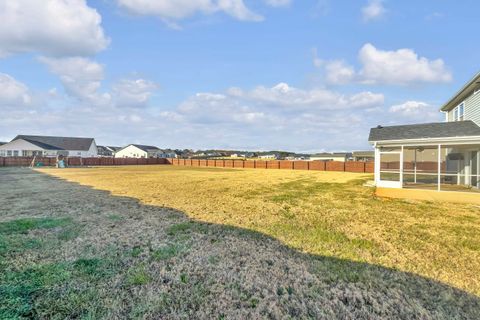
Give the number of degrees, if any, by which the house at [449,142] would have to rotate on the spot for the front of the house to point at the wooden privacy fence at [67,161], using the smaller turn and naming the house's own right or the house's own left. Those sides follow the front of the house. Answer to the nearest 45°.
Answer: approximately 135° to the house's own left

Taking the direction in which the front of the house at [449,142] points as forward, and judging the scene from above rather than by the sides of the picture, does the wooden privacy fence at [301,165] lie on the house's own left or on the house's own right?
on the house's own left

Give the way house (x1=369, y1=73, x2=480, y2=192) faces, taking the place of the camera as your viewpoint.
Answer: facing away from the viewer and to the right of the viewer
